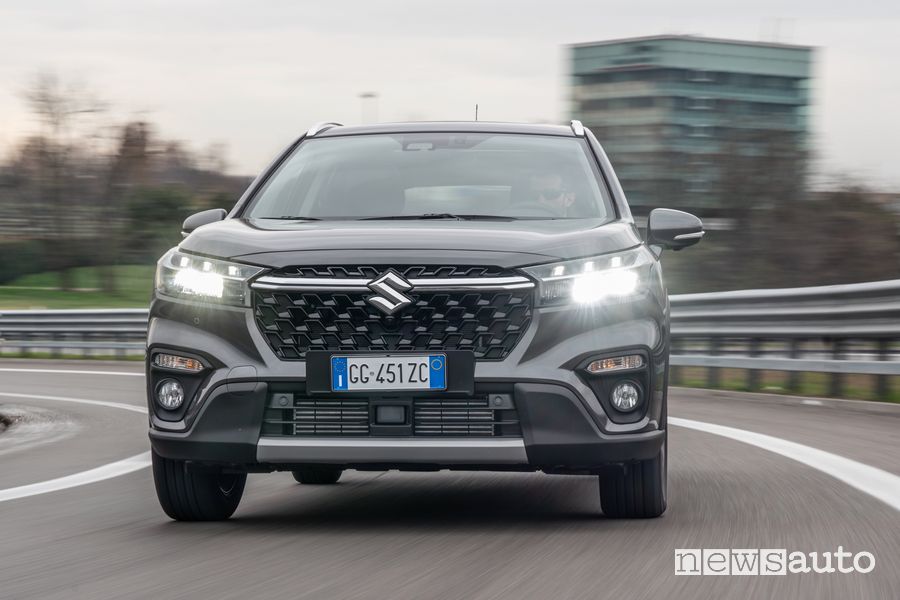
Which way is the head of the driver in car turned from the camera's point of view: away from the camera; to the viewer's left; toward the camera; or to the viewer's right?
toward the camera

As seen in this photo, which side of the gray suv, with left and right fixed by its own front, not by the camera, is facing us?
front
